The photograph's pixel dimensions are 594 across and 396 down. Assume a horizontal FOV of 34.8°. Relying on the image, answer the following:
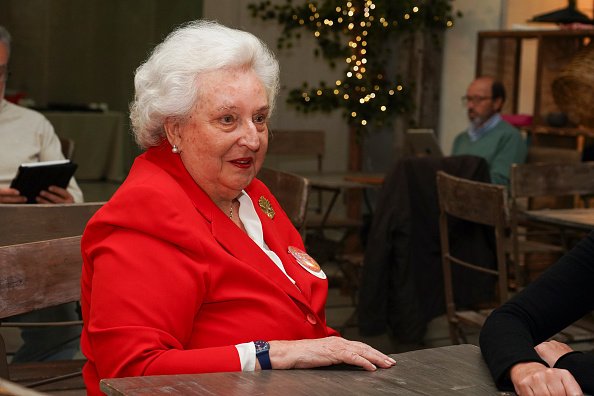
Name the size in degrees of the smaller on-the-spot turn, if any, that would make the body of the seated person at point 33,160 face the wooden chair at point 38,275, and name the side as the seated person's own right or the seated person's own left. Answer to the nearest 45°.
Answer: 0° — they already face it

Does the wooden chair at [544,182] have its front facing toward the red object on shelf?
yes

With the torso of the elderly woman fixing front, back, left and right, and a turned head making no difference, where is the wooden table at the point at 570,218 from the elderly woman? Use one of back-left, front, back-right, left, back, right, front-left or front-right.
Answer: left

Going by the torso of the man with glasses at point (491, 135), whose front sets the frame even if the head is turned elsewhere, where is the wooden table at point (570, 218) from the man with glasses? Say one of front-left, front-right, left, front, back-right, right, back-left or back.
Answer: front-left

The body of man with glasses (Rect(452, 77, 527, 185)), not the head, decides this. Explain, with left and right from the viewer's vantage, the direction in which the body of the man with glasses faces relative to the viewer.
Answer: facing the viewer and to the left of the viewer

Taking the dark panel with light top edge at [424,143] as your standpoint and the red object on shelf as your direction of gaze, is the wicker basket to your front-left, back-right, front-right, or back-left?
front-right

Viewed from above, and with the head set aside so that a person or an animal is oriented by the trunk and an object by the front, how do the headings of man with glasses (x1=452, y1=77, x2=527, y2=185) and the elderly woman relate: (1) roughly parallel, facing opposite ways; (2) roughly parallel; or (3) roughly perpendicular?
roughly perpendicular

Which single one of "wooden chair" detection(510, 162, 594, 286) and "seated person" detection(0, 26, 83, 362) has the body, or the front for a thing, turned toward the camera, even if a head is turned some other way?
the seated person

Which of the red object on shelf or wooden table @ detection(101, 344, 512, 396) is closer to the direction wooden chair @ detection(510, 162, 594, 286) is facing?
the red object on shelf

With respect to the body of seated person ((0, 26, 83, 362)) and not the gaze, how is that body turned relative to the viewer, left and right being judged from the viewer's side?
facing the viewer

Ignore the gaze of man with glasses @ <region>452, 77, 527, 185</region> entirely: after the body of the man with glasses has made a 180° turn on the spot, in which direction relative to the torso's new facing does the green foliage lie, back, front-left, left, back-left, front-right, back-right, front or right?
left

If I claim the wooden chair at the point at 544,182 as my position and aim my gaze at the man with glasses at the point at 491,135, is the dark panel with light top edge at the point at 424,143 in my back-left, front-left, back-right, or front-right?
front-left

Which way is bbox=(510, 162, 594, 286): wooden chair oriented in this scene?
away from the camera
